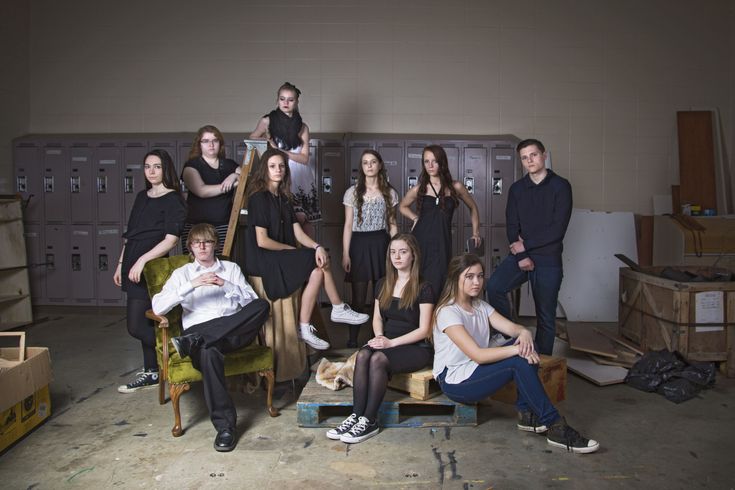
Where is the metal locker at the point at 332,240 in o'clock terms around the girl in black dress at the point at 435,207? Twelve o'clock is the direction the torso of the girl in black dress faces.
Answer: The metal locker is roughly at 5 o'clock from the girl in black dress.

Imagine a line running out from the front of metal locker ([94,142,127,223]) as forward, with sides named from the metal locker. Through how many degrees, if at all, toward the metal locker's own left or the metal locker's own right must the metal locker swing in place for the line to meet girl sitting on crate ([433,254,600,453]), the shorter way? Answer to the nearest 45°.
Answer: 0° — it already faces them

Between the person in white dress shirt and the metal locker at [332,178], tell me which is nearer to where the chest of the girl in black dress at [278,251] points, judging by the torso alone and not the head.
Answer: the person in white dress shirt

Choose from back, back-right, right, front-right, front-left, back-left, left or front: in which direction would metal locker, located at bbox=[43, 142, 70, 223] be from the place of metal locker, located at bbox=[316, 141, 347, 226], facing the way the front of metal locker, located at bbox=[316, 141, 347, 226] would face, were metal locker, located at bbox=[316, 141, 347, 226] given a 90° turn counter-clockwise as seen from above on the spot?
back
